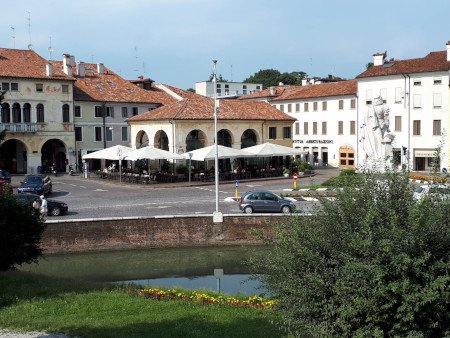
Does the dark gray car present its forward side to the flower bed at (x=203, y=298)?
no

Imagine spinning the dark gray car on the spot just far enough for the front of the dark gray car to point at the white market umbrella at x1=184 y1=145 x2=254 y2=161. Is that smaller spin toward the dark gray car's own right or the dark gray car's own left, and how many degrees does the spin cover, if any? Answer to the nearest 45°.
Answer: approximately 90° to the dark gray car's own left

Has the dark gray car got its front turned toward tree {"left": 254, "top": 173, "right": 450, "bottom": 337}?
no

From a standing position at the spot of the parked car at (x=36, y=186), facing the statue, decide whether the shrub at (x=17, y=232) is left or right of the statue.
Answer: right

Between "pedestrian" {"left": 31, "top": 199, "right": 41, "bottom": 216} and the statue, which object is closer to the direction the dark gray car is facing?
the statue

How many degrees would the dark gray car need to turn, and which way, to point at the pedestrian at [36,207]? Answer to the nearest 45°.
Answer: approximately 135° to its right

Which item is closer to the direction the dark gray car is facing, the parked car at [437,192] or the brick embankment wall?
the parked car

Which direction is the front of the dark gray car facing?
to the viewer's right
